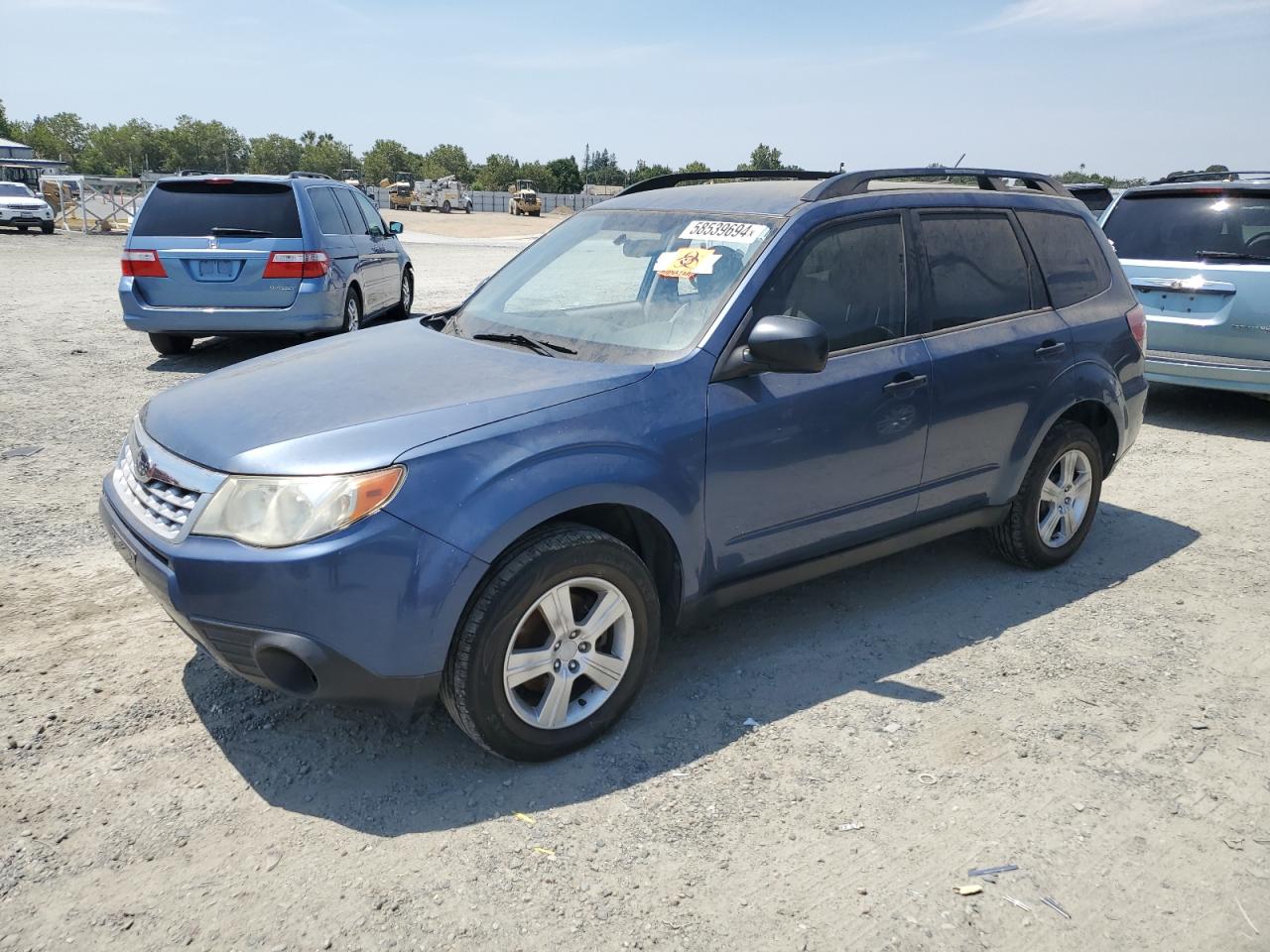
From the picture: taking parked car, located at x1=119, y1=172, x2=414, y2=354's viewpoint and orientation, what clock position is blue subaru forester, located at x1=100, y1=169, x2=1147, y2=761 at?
The blue subaru forester is roughly at 4 o'clock from the parked car.

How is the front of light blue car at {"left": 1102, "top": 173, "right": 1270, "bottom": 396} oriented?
away from the camera

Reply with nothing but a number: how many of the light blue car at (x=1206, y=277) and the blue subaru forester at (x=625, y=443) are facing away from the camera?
1

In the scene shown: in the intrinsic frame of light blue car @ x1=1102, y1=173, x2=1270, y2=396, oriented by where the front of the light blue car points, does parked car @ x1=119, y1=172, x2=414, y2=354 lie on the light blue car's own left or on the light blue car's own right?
on the light blue car's own left

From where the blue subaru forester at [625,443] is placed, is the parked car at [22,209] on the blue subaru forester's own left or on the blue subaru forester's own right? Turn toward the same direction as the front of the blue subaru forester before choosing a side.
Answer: on the blue subaru forester's own right

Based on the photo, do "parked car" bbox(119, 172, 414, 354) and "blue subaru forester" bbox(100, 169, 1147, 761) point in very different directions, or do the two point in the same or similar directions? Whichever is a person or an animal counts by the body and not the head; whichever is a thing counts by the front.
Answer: very different directions

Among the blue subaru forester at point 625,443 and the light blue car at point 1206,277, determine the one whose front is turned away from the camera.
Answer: the light blue car

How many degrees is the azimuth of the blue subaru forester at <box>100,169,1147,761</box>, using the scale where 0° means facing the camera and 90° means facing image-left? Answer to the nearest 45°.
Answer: approximately 45°

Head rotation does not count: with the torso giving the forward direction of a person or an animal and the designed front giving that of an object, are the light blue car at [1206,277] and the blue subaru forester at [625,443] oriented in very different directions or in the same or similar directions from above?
very different directions

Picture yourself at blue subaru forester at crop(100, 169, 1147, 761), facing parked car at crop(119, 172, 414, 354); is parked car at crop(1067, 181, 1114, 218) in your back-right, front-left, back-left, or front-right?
front-right

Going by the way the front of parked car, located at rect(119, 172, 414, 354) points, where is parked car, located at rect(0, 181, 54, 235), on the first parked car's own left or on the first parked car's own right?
on the first parked car's own left

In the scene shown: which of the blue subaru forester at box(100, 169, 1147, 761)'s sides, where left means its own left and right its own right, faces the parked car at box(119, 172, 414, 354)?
right

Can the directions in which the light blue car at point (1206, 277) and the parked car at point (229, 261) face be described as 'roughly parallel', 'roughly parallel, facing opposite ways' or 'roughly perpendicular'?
roughly parallel

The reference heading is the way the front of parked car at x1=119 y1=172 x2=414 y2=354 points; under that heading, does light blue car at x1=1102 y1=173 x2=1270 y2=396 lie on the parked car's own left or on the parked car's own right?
on the parked car's own right

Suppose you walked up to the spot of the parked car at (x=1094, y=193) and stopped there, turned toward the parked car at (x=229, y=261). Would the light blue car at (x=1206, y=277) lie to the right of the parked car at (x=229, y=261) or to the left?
left

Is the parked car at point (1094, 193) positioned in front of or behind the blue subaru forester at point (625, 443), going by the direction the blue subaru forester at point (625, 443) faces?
behind

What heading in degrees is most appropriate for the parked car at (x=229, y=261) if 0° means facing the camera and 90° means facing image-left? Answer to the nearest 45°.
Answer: approximately 225°
